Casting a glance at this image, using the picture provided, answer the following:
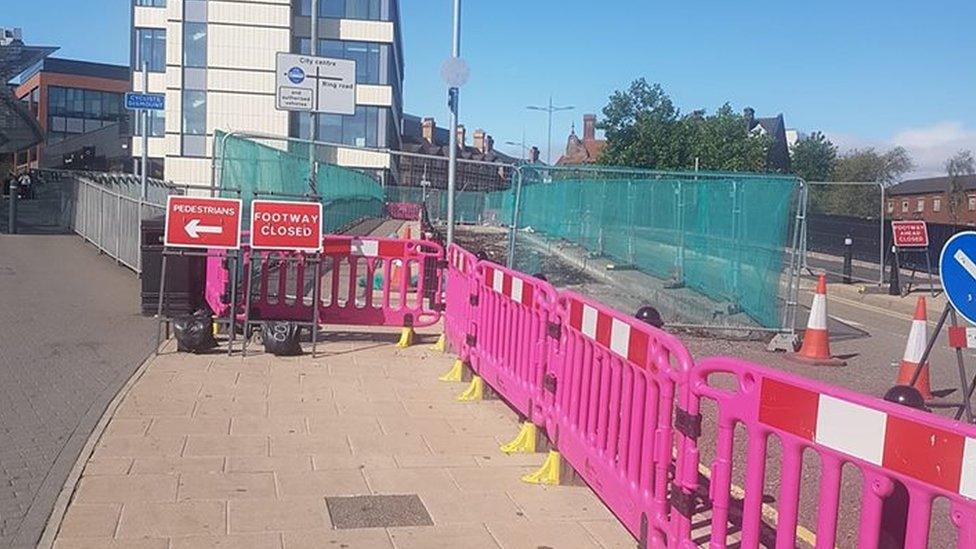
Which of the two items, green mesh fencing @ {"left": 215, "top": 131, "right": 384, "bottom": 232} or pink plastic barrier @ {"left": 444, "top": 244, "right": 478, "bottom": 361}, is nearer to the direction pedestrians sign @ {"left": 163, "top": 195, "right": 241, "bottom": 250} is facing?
the pink plastic barrier

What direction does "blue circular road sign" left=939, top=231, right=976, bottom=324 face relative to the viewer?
toward the camera

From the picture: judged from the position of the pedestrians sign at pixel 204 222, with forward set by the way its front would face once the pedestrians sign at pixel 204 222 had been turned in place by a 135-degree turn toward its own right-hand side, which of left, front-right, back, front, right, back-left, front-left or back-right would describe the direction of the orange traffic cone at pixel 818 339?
back-right

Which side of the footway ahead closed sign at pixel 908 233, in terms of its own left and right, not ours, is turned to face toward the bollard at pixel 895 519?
front

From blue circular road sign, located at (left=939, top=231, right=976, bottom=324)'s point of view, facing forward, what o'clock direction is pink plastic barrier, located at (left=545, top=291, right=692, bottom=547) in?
The pink plastic barrier is roughly at 1 o'clock from the blue circular road sign.

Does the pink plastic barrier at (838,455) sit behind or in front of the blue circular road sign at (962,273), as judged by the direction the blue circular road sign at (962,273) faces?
in front

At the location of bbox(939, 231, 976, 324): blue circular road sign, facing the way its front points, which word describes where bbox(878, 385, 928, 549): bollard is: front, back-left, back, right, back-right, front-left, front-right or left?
front

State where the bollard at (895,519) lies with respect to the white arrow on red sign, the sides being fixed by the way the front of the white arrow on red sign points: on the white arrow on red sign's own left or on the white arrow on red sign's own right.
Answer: on the white arrow on red sign's own left

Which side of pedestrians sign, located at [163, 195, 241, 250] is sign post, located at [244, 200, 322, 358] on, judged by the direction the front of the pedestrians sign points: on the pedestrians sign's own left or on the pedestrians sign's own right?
on the pedestrians sign's own left

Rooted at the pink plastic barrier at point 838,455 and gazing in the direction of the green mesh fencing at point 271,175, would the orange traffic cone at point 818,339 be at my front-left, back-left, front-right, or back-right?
front-right

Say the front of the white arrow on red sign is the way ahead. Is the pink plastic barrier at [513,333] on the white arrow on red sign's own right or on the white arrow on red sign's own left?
on the white arrow on red sign's own left

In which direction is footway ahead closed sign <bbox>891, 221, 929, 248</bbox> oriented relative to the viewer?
toward the camera
